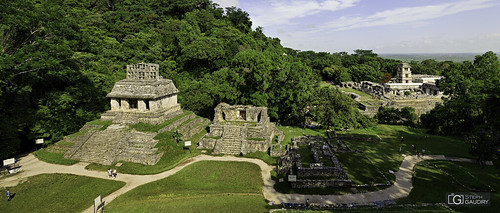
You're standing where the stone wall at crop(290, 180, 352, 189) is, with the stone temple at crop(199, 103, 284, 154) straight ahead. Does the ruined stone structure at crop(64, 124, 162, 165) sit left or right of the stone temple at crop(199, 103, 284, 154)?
left

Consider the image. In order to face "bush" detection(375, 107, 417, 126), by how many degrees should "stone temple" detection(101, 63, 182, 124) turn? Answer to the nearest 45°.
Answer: approximately 135° to its left

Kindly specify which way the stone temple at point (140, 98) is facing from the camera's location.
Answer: facing the viewer and to the left of the viewer

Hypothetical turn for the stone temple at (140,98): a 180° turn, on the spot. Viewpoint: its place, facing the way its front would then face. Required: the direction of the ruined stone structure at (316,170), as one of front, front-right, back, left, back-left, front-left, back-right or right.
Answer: right

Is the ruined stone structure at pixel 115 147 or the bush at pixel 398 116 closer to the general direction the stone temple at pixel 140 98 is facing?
the ruined stone structure

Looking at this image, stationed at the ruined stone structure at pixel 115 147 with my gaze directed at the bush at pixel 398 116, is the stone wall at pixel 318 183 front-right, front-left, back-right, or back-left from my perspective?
front-right

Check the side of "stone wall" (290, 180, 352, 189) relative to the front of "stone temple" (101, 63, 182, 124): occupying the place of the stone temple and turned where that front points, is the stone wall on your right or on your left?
on your left
